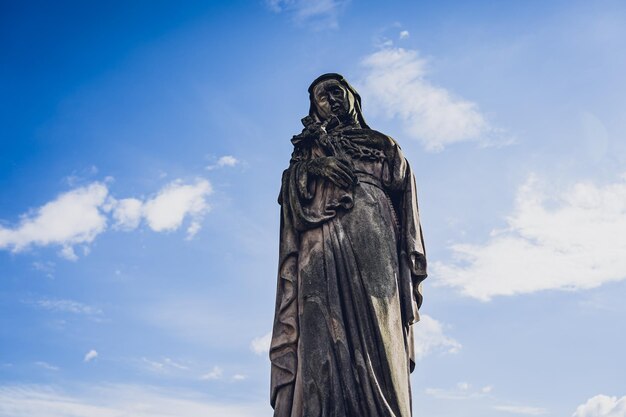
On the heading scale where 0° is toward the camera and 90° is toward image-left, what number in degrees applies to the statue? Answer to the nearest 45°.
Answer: approximately 0°
